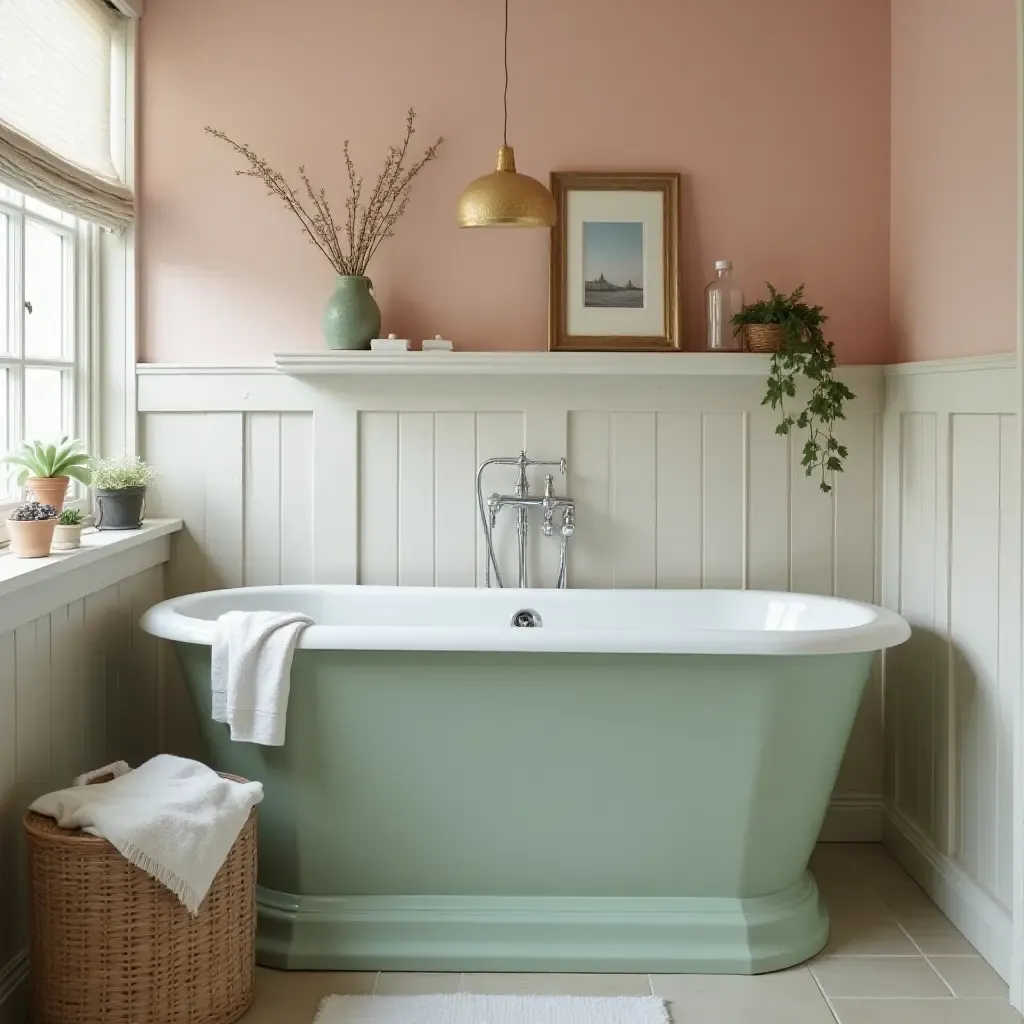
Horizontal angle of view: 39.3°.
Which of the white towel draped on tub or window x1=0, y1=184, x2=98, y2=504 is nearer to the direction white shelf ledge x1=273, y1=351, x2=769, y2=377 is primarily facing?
the white towel draped on tub

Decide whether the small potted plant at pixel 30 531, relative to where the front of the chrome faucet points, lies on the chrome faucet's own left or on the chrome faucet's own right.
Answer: on the chrome faucet's own right

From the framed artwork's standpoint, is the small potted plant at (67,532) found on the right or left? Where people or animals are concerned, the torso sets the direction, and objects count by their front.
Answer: on its right

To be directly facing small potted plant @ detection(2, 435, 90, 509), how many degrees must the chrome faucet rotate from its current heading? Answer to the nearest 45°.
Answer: approximately 45° to its right

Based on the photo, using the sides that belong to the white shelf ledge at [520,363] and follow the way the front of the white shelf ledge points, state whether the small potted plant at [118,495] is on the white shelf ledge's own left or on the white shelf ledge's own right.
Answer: on the white shelf ledge's own right

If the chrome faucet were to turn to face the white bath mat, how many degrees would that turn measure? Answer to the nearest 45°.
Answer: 0° — it already faces it

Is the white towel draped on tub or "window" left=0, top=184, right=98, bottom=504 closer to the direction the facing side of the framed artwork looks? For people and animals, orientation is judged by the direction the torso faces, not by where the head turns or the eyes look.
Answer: the white towel draped on tub

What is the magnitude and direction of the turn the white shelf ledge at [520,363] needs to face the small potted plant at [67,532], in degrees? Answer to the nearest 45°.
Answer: approximately 45° to its right

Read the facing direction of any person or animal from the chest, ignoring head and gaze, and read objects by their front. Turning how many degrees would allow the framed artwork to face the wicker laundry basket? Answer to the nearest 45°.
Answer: approximately 45° to its right
